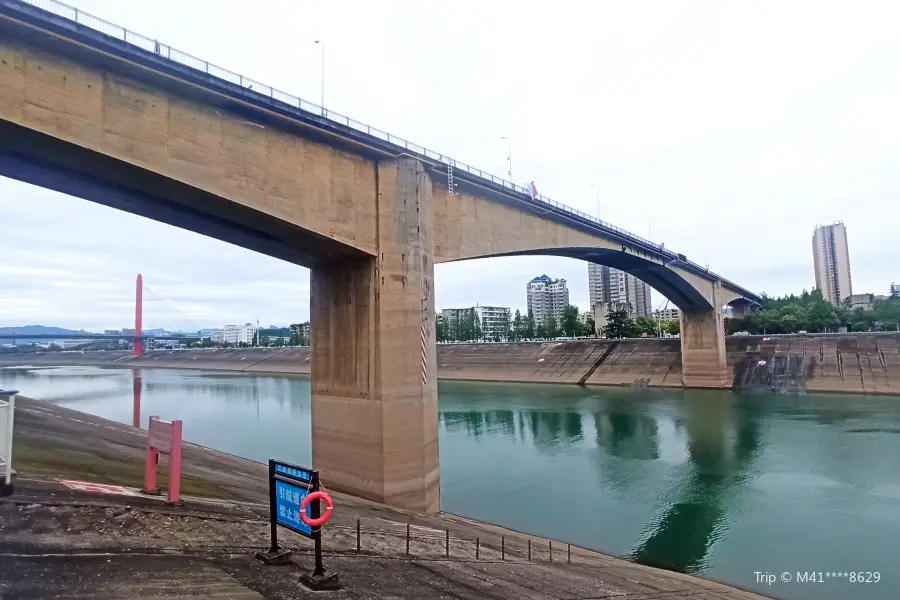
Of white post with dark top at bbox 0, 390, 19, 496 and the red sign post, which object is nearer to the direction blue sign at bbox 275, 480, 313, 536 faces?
the white post with dark top

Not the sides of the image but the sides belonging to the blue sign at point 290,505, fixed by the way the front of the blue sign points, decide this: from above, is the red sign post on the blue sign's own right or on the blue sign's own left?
on the blue sign's own right

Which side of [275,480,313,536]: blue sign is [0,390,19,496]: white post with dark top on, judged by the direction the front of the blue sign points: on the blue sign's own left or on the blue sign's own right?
on the blue sign's own right

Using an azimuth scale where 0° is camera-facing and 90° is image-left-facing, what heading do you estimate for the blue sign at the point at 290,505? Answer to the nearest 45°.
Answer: approximately 45°
